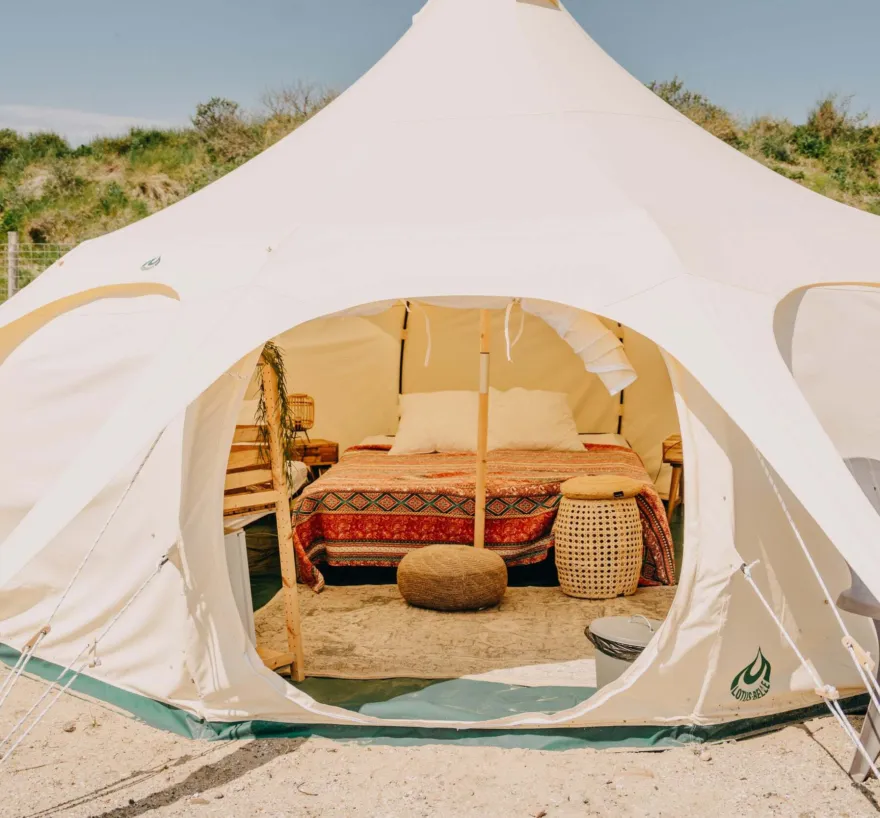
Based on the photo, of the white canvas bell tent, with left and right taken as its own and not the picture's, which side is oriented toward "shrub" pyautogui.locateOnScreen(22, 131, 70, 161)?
back

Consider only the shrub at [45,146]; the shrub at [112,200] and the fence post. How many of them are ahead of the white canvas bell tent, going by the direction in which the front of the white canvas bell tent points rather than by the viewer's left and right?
0

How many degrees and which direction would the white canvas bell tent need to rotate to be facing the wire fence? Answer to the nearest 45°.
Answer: approximately 135° to its right

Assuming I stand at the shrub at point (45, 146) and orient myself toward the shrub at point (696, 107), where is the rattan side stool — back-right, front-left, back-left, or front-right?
front-right

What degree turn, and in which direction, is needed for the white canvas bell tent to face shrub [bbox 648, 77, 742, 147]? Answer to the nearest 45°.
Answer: approximately 180°

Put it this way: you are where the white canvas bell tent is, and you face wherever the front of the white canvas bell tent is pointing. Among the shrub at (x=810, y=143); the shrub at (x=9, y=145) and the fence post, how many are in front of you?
0

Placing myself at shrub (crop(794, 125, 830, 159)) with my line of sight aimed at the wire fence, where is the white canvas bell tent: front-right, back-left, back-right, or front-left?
front-left

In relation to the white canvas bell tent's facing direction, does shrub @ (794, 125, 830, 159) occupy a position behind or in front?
behind

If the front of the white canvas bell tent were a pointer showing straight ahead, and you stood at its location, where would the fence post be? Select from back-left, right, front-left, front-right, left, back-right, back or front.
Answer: back-right

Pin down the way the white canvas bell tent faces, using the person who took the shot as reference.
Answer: facing the viewer
